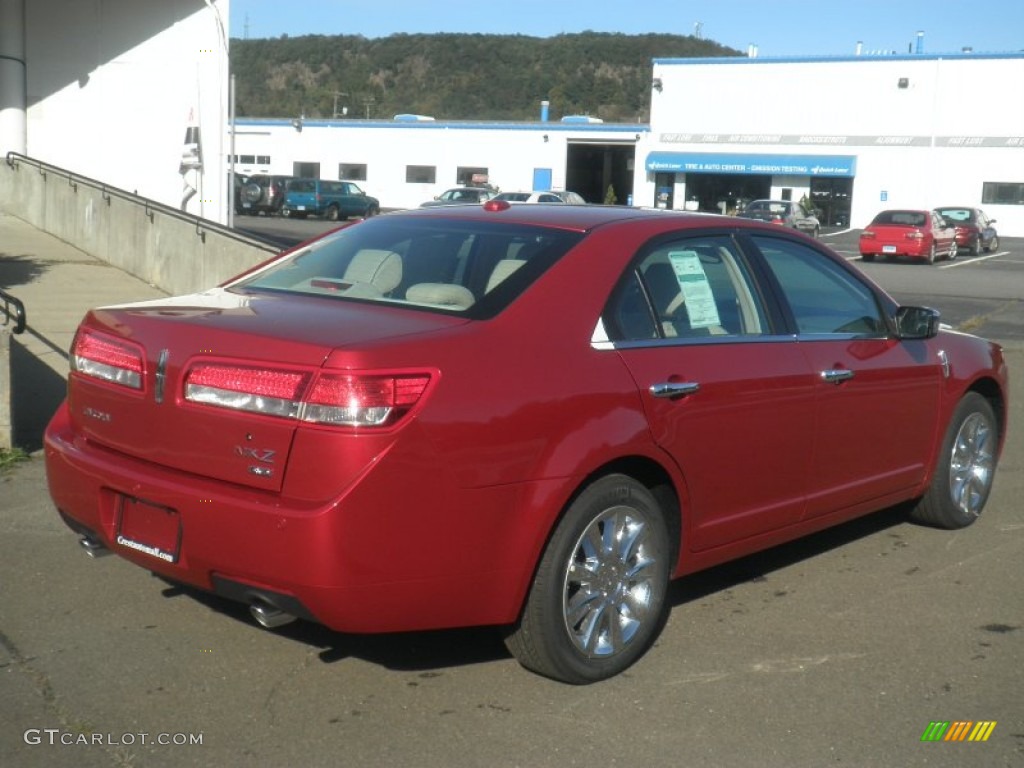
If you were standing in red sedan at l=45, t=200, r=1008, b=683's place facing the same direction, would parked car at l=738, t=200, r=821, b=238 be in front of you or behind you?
in front

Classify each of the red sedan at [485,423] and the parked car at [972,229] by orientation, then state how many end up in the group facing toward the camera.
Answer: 0

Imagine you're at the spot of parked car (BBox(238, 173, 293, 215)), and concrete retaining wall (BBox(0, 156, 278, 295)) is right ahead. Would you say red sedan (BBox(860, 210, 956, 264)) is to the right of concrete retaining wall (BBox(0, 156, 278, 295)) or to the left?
left

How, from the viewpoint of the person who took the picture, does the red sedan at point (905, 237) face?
facing away from the viewer and to the right of the viewer

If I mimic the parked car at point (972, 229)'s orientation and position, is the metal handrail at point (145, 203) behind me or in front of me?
behind

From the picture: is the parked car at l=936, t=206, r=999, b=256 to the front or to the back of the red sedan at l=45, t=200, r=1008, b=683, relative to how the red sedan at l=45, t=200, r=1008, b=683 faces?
to the front

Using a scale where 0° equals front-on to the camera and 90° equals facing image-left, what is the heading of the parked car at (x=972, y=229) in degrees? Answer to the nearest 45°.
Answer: approximately 225°

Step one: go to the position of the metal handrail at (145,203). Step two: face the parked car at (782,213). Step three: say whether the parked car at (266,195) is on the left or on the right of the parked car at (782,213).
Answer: left

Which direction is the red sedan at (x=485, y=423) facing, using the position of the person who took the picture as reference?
facing away from the viewer and to the right of the viewer
